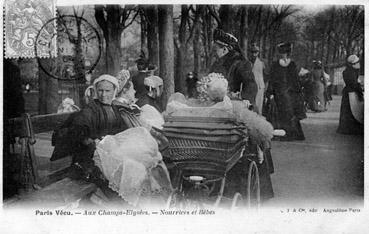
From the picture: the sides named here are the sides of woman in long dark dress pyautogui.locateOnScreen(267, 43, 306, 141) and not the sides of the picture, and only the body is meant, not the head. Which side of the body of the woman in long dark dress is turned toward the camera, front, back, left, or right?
front

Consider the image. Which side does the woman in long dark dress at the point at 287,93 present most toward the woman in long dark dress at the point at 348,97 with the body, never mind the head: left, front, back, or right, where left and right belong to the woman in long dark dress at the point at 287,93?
left

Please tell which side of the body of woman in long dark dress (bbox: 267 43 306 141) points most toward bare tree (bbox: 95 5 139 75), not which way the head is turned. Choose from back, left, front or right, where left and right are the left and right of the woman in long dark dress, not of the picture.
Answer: right

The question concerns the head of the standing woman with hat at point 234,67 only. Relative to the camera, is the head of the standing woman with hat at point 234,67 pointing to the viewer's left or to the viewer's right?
to the viewer's left
